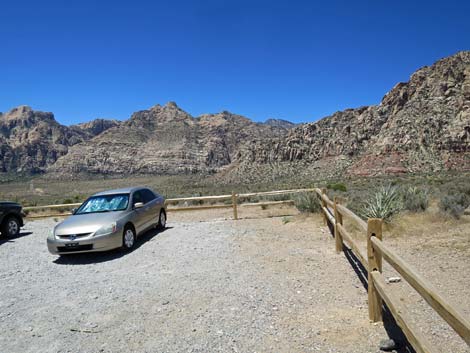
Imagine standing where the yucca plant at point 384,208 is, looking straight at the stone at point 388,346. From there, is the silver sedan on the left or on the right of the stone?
right

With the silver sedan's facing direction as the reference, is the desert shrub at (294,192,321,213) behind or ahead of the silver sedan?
behind

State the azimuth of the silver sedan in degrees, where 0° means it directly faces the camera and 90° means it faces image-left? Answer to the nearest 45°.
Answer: approximately 45°

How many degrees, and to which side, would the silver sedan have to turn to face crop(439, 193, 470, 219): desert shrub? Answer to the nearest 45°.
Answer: approximately 135° to its left

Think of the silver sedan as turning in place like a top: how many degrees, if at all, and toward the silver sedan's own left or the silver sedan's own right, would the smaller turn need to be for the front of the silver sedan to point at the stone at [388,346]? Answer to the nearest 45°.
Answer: approximately 90° to the silver sedan's own left

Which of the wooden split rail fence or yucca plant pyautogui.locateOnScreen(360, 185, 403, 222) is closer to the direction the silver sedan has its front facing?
the wooden split rail fence

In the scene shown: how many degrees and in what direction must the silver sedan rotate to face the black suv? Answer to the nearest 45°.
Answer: approximately 90° to its right

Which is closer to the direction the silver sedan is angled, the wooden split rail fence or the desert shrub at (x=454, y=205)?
the wooden split rail fence

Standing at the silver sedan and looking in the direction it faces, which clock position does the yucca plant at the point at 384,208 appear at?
The yucca plant is roughly at 8 o'clock from the silver sedan.
